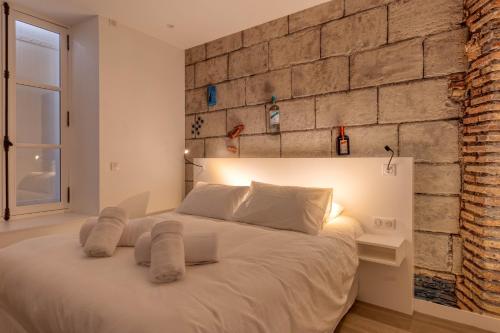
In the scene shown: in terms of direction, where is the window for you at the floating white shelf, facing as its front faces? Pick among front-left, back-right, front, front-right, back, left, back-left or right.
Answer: front-right

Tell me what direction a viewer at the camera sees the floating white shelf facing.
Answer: facing the viewer and to the left of the viewer

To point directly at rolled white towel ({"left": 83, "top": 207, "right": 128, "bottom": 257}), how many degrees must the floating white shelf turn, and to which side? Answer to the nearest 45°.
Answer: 0° — it already faces it

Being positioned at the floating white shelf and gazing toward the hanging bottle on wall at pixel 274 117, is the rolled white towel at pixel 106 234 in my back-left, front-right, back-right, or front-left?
front-left

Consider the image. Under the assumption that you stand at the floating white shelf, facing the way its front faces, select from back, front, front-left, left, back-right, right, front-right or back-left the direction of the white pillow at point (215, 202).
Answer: front-right

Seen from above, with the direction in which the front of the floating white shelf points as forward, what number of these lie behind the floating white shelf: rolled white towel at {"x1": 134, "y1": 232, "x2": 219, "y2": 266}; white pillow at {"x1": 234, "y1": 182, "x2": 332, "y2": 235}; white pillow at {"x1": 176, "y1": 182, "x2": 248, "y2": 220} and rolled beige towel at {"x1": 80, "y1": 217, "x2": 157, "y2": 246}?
0

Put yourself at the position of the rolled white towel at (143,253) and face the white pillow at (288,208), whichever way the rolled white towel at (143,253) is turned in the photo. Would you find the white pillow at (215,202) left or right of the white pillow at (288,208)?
left

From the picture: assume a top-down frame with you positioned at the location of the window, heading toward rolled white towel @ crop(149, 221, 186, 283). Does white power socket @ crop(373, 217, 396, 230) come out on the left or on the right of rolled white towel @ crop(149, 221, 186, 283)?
left

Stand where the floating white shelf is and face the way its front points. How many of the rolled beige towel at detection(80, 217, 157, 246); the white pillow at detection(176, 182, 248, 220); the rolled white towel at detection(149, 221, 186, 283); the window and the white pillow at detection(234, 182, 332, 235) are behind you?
0

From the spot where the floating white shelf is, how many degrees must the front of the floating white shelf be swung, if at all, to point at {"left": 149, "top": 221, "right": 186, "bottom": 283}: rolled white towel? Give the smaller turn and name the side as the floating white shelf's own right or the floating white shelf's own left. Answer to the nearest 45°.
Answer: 0° — it already faces it

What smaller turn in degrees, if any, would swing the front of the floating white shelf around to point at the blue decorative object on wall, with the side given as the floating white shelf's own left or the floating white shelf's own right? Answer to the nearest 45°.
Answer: approximately 45° to the floating white shelf's own right

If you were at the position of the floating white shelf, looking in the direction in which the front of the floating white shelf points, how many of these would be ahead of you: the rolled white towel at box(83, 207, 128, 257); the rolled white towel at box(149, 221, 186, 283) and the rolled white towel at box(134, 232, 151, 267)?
3

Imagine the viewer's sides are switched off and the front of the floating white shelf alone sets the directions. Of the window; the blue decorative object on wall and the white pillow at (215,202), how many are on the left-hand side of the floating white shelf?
0

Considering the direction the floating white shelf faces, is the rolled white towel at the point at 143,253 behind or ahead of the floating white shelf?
ahead
